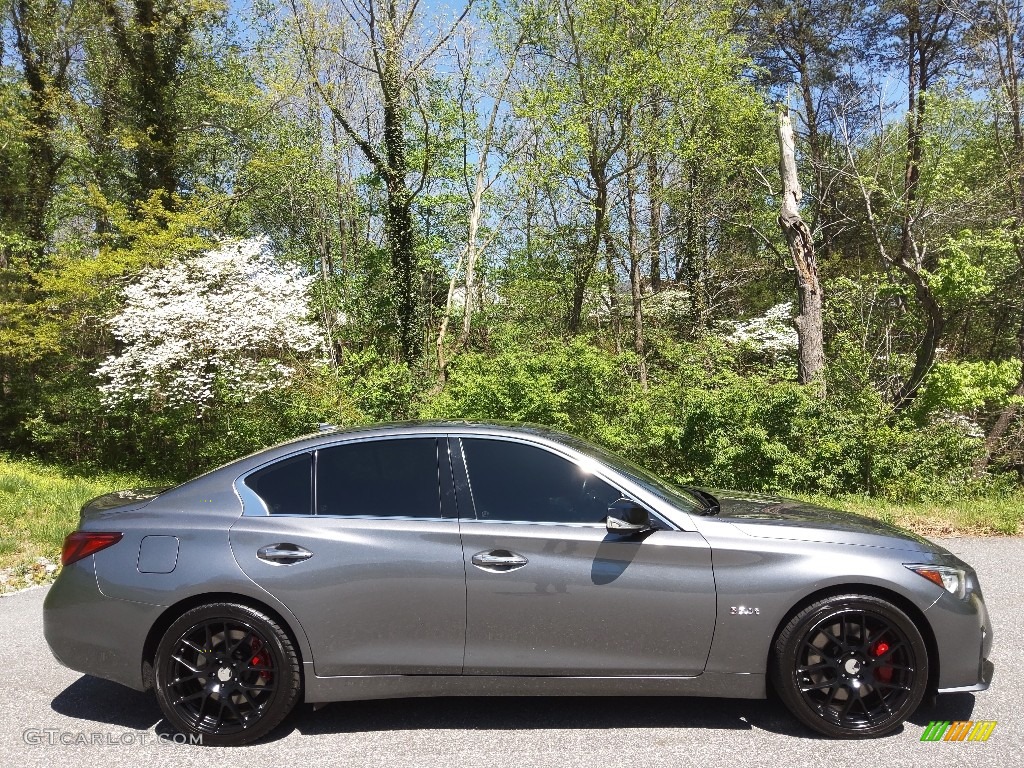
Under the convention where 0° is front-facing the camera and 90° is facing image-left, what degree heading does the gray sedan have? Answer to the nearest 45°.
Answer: approximately 270°

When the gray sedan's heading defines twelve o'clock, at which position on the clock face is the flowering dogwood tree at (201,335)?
The flowering dogwood tree is roughly at 8 o'clock from the gray sedan.
